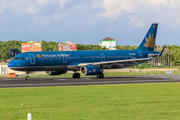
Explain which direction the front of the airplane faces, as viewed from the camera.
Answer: facing the viewer and to the left of the viewer
